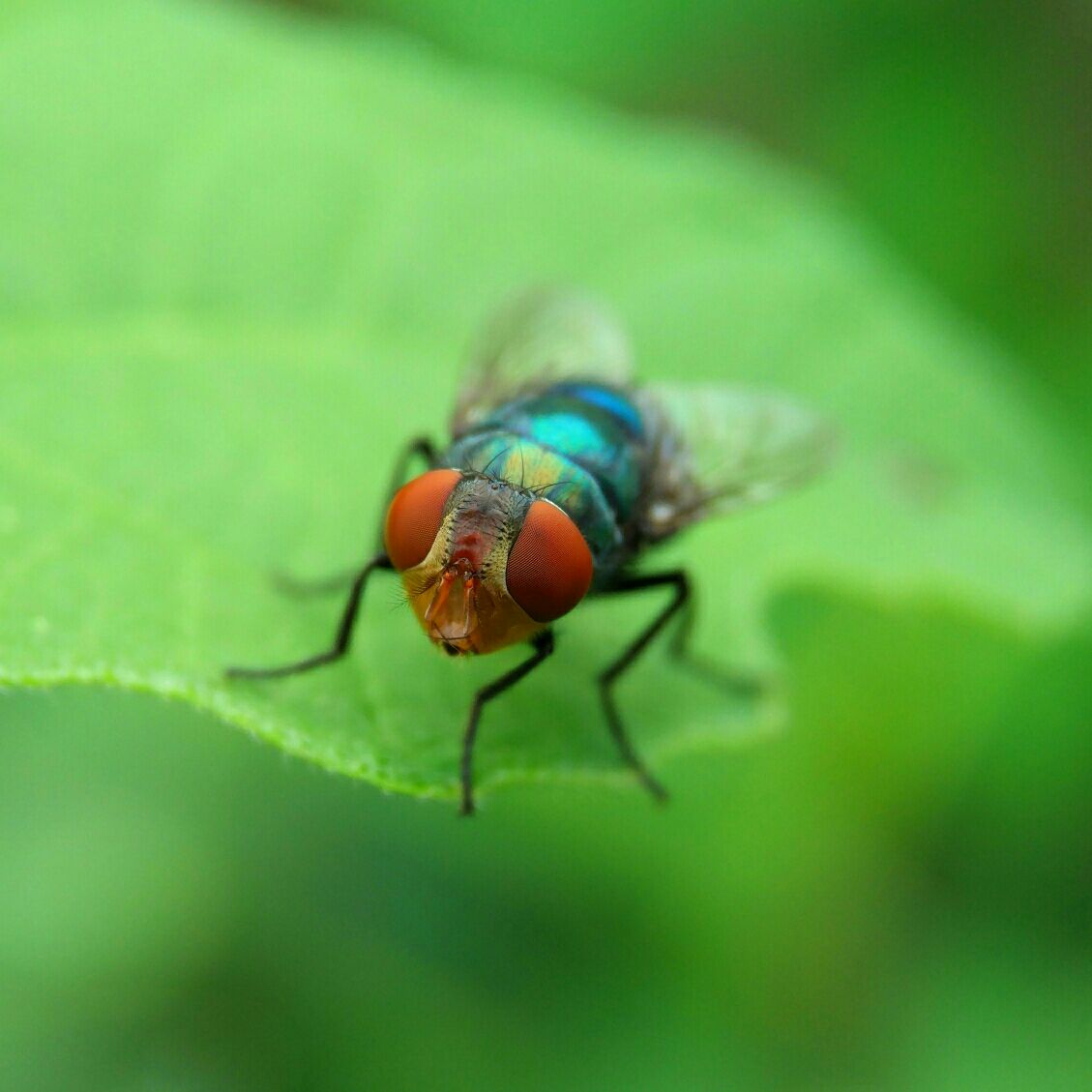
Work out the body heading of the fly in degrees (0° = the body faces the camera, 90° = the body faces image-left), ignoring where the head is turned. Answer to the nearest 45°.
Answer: approximately 45°
